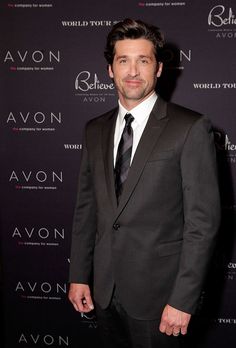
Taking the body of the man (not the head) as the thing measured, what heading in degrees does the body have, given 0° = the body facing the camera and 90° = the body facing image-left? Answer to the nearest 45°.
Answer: approximately 45°

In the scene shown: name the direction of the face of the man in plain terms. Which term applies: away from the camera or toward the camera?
toward the camera
